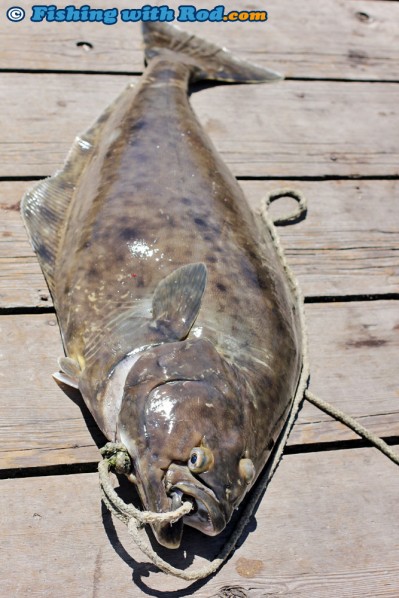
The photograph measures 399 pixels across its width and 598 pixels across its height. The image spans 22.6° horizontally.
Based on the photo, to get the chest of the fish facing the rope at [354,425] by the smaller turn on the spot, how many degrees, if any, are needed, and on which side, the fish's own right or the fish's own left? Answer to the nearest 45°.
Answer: approximately 90° to the fish's own left

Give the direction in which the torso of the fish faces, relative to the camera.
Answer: toward the camera
